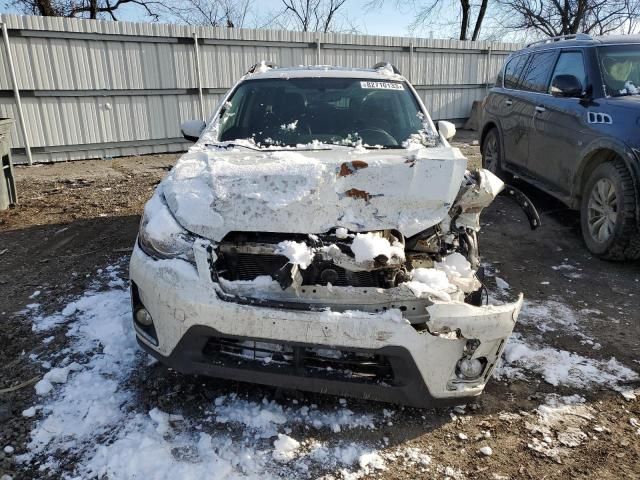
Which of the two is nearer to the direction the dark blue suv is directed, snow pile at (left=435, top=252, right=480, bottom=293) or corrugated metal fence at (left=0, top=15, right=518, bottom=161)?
the snow pile

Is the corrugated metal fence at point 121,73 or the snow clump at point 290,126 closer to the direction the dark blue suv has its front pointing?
the snow clump

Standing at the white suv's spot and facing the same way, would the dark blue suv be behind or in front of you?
behind

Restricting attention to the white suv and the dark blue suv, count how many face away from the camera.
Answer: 0

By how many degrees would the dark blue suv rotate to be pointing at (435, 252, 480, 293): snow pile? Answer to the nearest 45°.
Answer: approximately 45° to its right

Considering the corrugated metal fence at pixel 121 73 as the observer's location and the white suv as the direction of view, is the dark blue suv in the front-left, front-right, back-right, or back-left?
front-left

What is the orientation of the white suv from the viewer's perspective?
toward the camera

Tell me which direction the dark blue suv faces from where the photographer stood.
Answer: facing the viewer and to the right of the viewer

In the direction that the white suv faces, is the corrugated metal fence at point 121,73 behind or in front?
behind
